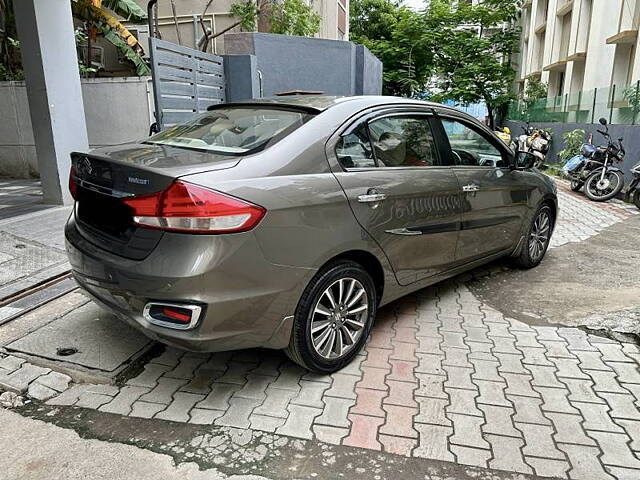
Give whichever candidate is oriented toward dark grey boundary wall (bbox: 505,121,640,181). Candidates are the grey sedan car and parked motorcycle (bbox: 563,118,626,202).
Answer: the grey sedan car

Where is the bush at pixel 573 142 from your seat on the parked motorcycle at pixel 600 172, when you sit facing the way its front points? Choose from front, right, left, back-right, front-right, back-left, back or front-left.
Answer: back-left

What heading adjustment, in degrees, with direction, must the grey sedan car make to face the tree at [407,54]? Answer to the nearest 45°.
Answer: approximately 45° to its left

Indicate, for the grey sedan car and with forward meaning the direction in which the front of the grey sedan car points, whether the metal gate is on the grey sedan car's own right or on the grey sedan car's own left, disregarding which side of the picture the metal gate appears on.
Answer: on the grey sedan car's own left

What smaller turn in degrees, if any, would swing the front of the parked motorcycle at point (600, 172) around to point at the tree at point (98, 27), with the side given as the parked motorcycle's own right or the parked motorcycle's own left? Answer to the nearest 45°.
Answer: approximately 135° to the parked motorcycle's own right

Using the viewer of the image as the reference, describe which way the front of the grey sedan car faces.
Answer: facing away from the viewer and to the right of the viewer

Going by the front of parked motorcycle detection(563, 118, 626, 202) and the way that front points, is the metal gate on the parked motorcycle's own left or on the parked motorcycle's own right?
on the parked motorcycle's own right

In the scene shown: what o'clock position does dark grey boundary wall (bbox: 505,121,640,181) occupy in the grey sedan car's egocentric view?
The dark grey boundary wall is roughly at 12 o'clock from the grey sedan car.

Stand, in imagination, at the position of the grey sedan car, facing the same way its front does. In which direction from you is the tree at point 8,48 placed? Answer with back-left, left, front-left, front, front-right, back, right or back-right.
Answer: left

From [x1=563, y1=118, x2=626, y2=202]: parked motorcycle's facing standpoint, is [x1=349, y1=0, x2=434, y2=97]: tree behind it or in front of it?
behind

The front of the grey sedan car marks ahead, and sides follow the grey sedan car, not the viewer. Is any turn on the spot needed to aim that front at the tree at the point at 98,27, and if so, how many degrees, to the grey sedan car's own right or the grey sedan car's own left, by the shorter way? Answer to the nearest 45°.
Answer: approximately 90° to the grey sedan car's own left

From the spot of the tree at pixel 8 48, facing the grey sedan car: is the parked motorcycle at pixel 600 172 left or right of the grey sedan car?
left

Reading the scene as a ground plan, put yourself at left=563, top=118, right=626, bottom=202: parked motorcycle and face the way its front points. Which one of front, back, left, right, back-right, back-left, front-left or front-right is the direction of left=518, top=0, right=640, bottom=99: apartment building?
back-left
